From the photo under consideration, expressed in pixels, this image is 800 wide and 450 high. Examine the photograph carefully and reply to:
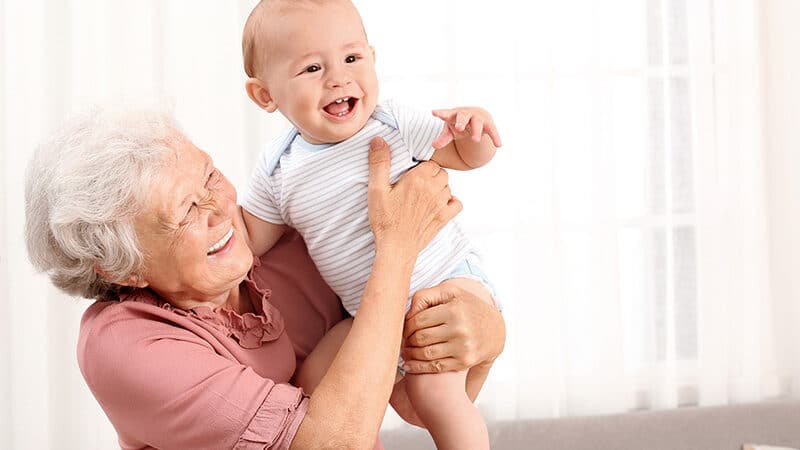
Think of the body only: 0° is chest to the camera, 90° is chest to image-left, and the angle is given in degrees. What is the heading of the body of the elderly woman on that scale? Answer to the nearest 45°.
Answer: approximately 315°
